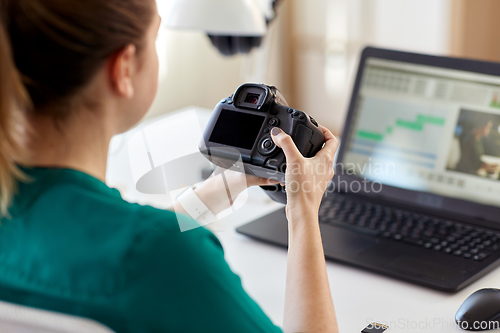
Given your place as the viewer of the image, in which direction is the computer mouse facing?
facing away from the viewer and to the right of the viewer

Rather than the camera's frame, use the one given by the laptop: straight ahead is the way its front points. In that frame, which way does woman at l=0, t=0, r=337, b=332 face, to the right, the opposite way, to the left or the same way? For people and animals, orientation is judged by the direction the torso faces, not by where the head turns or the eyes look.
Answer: the opposite way

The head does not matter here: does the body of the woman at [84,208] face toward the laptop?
yes

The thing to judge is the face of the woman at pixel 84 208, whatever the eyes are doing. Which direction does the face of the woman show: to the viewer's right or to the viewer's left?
to the viewer's right

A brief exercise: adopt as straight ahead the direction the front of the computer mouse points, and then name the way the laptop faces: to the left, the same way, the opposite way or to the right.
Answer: the opposite way

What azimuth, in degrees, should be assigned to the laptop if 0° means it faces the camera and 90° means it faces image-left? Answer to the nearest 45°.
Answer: approximately 45°

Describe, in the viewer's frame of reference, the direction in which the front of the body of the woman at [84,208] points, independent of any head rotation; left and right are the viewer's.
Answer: facing away from the viewer and to the right of the viewer
